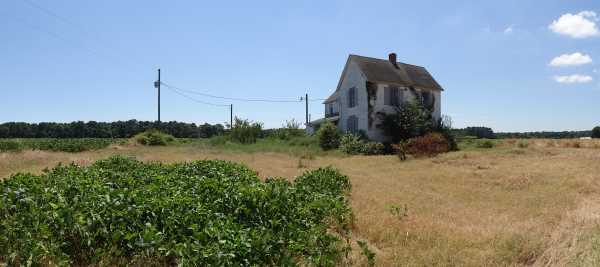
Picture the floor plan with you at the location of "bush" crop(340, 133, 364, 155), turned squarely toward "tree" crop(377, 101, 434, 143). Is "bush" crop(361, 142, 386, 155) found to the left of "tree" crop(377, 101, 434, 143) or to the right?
right

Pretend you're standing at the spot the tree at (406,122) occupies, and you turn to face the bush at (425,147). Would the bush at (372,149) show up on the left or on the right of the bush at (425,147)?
right
